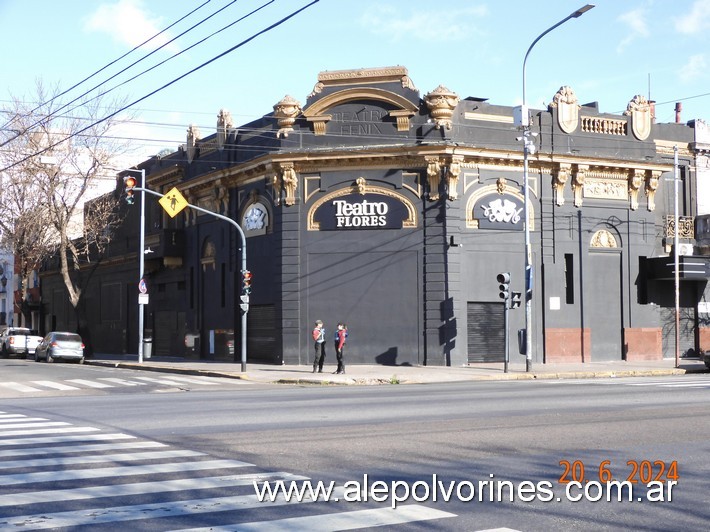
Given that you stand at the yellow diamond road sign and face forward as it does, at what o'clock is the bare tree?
The bare tree is roughly at 5 o'clock from the yellow diamond road sign.

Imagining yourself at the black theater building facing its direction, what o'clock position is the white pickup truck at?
The white pickup truck is roughly at 4 o'clock from the black theater building.

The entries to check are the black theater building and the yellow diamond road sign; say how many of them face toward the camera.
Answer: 2
